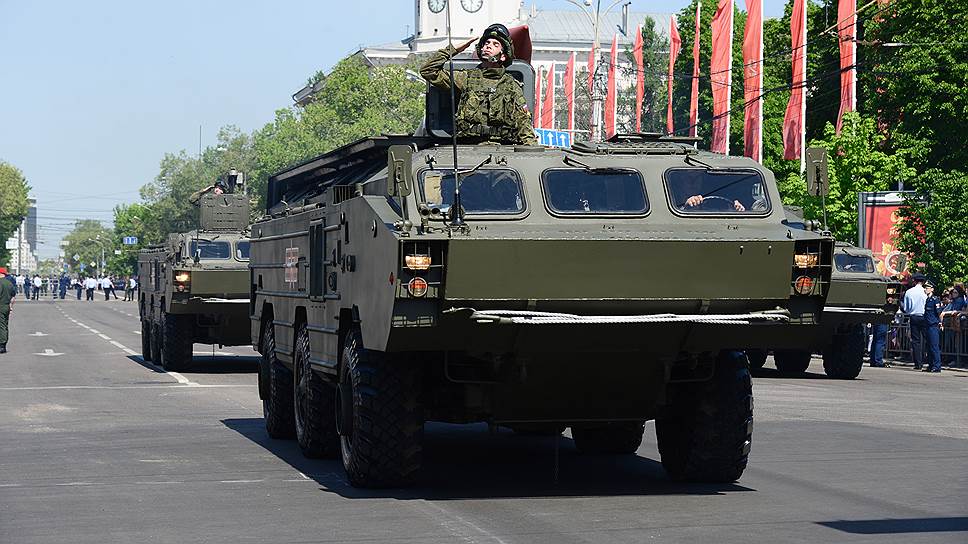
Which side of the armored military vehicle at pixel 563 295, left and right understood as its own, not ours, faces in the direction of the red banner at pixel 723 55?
back

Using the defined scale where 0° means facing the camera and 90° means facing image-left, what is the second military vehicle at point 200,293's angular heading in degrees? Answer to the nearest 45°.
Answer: approximately 0°

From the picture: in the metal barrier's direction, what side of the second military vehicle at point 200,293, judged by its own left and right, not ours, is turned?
left

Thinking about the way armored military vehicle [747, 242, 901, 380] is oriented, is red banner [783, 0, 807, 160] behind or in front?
behind

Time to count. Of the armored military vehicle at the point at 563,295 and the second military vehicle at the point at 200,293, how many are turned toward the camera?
2

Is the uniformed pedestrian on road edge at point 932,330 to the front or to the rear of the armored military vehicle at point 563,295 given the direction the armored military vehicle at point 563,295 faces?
to the rear

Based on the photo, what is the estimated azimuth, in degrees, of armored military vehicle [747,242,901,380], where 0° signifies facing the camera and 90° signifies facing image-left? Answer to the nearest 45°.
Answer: approximately 315°

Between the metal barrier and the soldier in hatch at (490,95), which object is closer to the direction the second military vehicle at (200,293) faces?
the soldier in hatch
